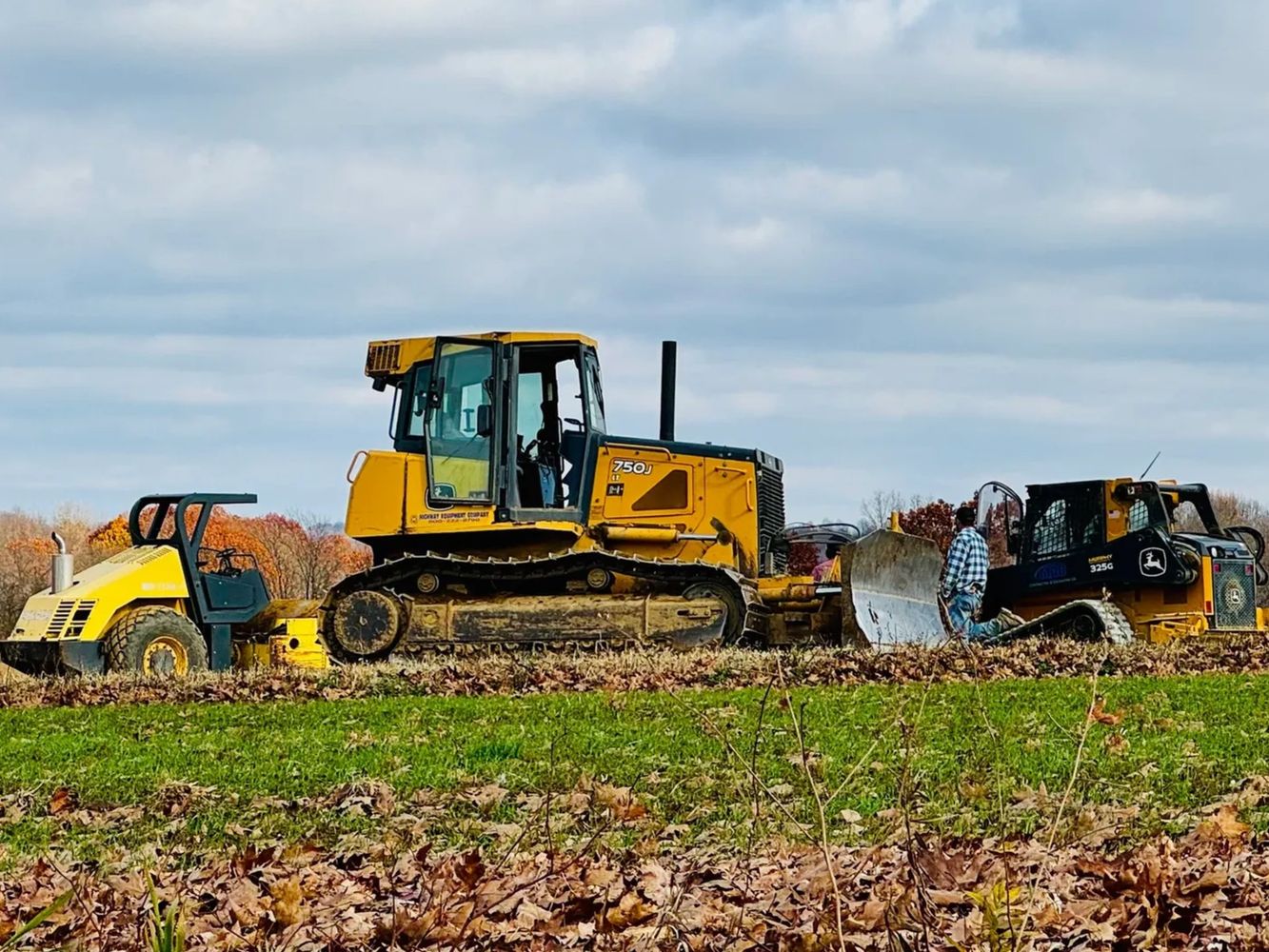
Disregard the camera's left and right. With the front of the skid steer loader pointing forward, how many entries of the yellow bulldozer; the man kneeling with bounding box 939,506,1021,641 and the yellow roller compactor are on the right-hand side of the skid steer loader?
0

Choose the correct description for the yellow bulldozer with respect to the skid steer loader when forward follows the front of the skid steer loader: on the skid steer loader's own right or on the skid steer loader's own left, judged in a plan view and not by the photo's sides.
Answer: on the skid steer loader's own left

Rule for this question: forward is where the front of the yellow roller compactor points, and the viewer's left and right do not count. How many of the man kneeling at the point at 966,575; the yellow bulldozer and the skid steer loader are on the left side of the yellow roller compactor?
0

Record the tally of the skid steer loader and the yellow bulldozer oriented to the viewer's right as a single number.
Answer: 1

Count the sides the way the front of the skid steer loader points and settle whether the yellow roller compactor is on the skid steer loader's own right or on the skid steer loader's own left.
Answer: on the skid steer loader's own left

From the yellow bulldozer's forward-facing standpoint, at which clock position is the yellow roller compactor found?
The yellow roller compactor is roughly at 6 o'clock from the yellow bulldozer.

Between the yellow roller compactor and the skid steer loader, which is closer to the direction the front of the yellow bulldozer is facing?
the skid steer loader

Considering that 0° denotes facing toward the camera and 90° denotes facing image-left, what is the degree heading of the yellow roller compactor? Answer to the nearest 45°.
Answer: approximately 225°

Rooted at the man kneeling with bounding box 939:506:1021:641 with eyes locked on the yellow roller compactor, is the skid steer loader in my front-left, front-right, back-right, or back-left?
back-right

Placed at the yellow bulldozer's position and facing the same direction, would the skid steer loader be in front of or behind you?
in front

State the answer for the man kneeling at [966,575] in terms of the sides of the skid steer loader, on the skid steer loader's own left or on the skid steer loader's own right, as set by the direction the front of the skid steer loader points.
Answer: on the skid steer loader's own left

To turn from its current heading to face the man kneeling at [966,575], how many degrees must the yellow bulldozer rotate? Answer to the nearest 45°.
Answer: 0° — it already faces them

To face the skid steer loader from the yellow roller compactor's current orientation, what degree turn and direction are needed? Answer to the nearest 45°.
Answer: approximately 45° to its right

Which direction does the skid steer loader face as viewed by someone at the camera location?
facing away from the viewer and to the left of the viewer

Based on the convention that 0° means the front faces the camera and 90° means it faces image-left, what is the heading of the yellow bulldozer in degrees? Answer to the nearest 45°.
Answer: approximately 270°
